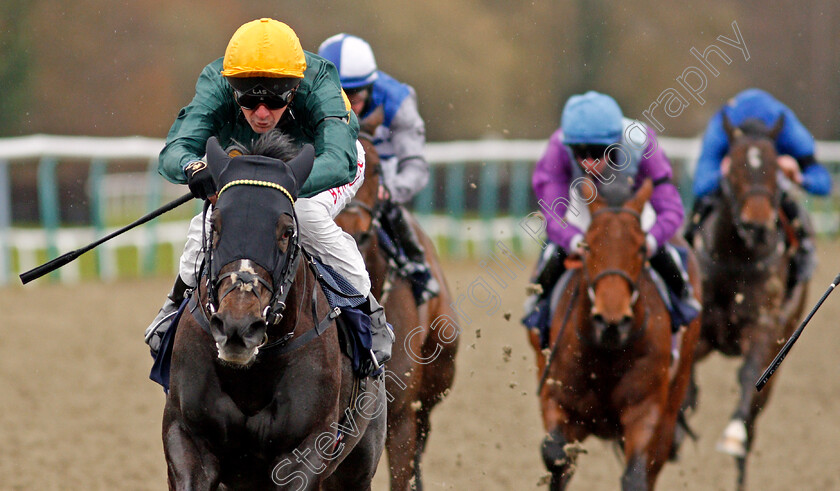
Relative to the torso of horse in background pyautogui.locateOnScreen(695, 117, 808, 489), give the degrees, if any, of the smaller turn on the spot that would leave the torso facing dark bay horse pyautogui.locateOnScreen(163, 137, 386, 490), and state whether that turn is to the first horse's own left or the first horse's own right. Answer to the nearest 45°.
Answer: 0° — it already faces it

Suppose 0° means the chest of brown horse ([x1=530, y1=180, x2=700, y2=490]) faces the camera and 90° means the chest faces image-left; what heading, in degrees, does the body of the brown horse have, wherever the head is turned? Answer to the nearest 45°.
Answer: approximately 0°

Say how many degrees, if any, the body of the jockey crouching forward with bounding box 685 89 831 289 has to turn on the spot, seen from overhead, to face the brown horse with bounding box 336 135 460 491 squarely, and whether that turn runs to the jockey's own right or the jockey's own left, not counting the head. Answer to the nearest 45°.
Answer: approximately 45° to the jockey's own right

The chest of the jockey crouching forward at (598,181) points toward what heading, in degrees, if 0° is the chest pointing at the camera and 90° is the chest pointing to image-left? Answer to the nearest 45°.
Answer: approximately 0°
